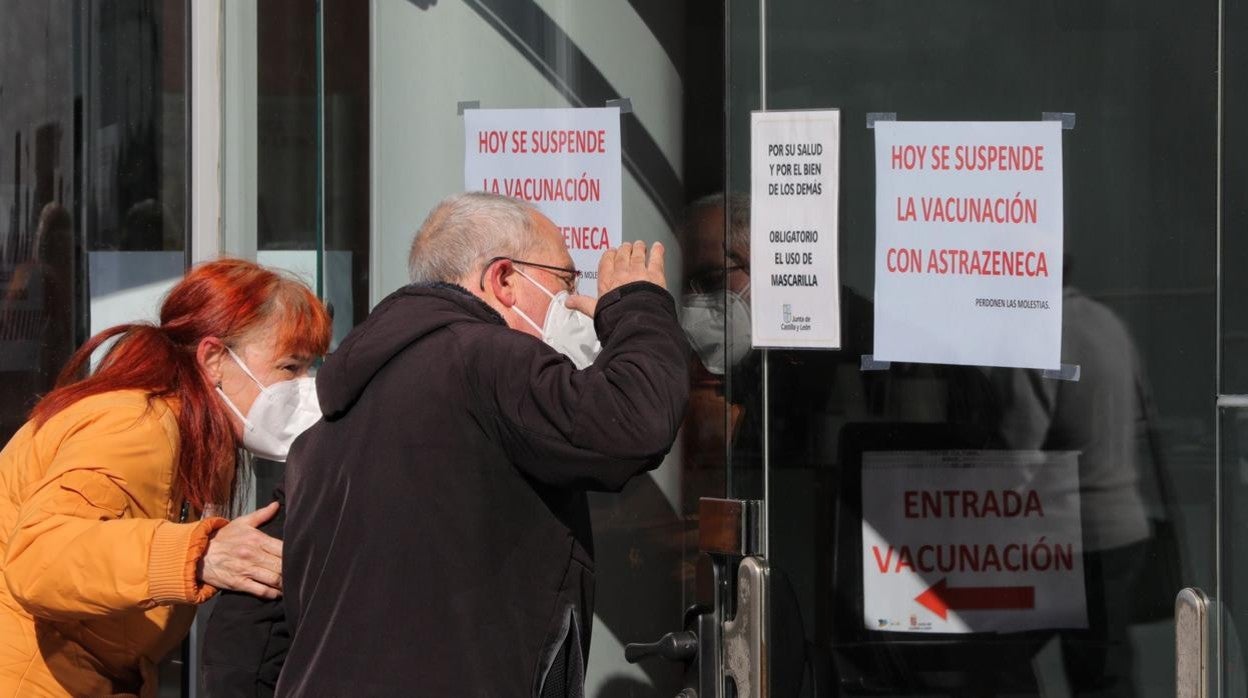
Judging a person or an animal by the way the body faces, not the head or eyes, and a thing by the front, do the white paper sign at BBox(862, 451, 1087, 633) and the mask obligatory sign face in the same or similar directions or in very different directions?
same or similar directions

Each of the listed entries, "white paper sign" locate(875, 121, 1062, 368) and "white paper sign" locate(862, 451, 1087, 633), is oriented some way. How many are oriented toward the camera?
2

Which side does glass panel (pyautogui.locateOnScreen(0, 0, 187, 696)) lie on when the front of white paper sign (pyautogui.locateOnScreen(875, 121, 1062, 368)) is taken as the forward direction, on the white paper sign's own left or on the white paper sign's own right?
on the white paper sign's own right

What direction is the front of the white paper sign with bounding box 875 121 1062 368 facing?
toward the camera

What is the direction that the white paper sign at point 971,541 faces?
toward the camera

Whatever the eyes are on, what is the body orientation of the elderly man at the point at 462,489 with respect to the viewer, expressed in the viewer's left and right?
facing away from the viewer and to the right of the viewer

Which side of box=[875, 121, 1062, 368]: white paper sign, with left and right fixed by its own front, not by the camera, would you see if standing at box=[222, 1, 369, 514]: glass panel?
right

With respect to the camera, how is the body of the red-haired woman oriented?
to the viewer's right

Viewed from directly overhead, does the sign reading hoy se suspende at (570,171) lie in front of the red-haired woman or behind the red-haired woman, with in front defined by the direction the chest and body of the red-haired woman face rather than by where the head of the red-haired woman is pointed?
in front

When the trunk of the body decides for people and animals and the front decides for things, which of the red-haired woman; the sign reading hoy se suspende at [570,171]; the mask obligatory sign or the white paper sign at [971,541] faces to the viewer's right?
the red-haired woman

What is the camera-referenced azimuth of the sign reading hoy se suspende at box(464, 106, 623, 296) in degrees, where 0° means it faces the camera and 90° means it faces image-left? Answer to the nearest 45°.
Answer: approximately 0°

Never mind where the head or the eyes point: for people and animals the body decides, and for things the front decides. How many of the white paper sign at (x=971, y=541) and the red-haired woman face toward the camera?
1

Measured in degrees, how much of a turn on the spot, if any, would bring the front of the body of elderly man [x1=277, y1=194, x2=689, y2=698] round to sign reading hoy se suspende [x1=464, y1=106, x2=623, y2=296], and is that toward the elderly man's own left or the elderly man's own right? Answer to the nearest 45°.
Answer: approximately 45° to the elderly man's own left

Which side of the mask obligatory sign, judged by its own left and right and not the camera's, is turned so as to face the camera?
front

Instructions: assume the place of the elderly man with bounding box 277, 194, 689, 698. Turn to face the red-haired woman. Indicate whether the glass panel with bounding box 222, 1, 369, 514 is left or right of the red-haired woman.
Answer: right
